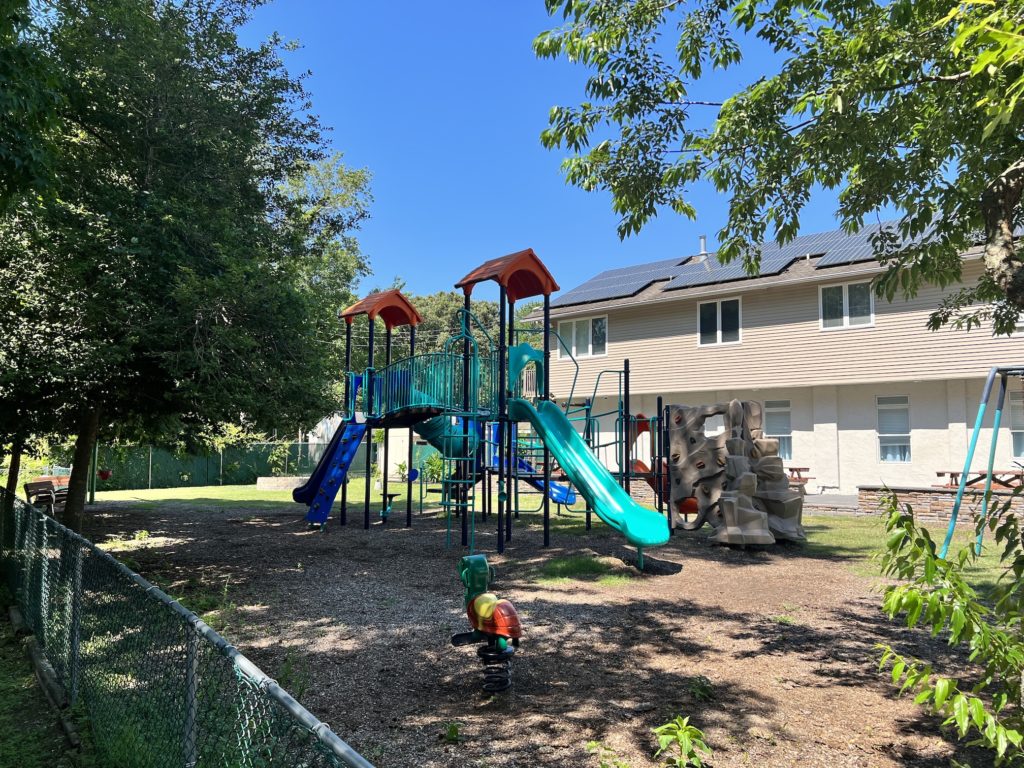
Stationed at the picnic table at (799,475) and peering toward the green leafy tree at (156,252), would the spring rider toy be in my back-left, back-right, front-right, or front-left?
front-left

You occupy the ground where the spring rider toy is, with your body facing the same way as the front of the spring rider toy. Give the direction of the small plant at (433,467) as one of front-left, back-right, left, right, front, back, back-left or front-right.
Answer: front-right

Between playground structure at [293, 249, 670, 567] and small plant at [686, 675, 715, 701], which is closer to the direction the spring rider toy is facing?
the playground structure

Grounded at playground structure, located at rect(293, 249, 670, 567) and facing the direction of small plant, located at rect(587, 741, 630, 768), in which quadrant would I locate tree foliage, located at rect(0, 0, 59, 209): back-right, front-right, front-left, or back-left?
front-right

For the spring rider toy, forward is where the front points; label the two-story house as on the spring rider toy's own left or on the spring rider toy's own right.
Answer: on the spring rider toy's own right

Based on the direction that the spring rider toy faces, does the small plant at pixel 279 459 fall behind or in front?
in front

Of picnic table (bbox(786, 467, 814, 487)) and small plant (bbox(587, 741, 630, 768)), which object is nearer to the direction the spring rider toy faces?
the picnic table

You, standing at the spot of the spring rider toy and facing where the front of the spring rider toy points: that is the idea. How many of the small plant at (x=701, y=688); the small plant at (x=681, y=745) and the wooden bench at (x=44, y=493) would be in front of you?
1

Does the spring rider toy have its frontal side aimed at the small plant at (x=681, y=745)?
no

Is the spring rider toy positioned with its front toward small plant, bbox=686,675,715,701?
no

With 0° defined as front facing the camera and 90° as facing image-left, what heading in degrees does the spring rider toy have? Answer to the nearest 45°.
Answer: approximately 135°

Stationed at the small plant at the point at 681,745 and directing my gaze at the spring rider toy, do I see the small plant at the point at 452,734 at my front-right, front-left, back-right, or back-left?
front-left

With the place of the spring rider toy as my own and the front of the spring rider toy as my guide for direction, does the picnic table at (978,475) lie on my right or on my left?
on my right
